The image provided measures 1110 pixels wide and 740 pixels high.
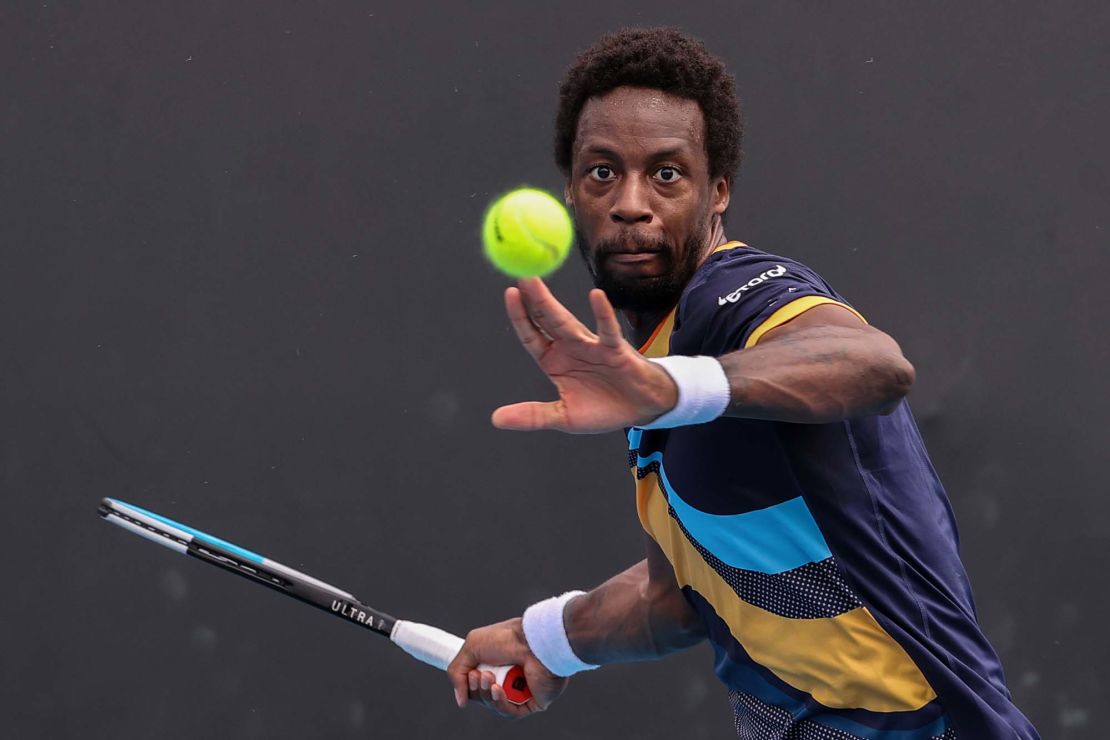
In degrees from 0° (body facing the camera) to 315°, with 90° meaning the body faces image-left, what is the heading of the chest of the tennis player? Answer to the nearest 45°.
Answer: approximately 45°
